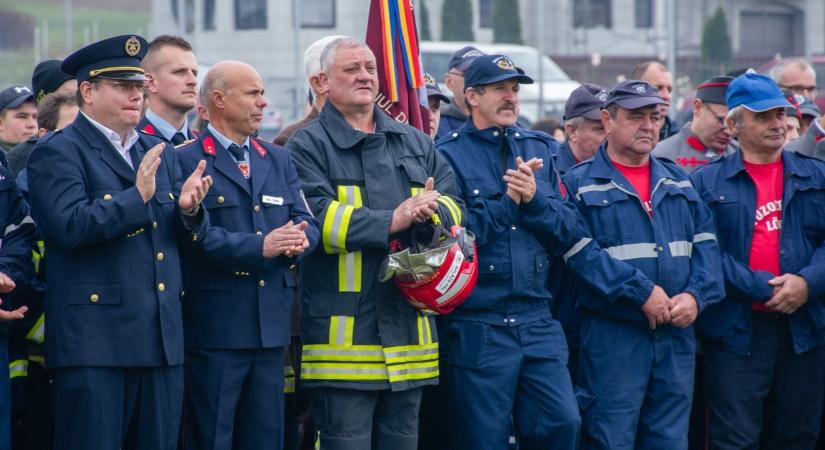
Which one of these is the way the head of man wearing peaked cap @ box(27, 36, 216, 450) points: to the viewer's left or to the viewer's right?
to the viewer's right

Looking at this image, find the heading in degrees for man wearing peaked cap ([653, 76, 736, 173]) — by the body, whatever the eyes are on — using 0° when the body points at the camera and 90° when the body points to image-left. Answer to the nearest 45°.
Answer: approximately 315°

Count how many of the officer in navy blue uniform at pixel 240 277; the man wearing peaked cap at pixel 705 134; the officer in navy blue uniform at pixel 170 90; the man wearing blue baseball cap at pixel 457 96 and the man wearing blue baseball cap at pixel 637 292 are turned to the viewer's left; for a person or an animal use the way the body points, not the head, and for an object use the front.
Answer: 0

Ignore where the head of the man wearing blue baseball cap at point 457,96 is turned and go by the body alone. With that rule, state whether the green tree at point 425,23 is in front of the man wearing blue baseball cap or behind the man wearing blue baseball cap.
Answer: behind

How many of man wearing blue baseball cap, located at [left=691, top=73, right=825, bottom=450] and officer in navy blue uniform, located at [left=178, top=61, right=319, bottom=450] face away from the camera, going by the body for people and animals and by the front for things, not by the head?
0

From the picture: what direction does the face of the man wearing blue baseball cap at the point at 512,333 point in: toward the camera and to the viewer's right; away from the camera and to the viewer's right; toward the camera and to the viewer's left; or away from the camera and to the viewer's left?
toward the camera and to the viewer's right

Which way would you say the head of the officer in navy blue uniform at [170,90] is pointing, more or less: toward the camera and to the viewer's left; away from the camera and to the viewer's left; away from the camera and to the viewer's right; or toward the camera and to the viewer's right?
toward the camera and to the viewer's right

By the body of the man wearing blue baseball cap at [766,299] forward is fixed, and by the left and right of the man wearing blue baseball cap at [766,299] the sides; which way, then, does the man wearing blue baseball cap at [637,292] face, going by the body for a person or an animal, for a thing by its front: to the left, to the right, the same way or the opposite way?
the same way

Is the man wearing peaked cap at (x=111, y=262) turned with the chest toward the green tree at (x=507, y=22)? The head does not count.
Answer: no

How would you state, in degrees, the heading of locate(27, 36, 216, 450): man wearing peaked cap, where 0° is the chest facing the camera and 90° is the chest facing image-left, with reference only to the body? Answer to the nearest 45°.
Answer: approximately 315°

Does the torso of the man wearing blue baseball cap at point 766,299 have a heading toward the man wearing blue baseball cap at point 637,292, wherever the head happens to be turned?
no

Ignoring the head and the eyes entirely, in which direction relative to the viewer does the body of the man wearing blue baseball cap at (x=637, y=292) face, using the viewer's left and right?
facing the viewer and to the right of the viewer

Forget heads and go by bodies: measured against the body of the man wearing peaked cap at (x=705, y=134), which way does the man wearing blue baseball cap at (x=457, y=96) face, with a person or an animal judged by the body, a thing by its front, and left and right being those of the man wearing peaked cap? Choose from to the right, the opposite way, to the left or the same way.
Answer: the same way

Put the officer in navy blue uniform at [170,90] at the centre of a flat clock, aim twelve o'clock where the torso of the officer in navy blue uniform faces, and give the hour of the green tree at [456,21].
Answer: The green tree is roughly at 8 o'clock from the officer in navy blue uniform.

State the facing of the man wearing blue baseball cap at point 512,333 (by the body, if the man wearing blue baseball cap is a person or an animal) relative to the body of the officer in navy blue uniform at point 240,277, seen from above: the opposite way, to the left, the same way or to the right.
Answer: the same way

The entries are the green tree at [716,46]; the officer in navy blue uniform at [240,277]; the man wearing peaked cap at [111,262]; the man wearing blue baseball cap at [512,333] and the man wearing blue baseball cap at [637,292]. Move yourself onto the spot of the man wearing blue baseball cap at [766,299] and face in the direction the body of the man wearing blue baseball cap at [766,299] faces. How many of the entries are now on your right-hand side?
4

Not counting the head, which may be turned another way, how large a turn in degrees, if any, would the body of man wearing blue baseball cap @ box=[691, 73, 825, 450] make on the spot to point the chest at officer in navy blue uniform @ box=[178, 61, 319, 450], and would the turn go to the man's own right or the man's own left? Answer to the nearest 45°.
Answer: approximately 90° to the man's own right
